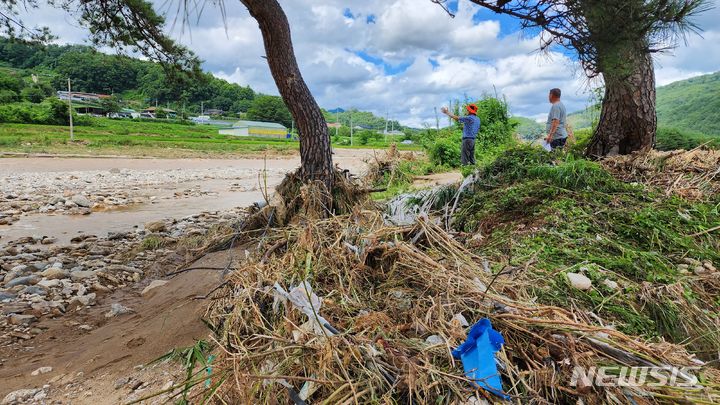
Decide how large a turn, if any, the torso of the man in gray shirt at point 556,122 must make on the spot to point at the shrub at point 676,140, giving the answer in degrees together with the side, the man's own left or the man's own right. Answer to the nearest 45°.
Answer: approximately 180°

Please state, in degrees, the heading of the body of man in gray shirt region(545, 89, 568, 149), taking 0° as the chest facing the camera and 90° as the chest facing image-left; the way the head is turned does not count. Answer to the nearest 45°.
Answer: approximately 90°

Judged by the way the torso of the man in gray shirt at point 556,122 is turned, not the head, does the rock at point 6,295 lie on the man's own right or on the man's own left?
on the man's own left

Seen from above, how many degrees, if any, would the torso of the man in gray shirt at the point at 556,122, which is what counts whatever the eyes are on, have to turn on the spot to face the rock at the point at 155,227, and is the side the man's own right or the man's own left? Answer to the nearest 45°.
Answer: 0° — they already face it

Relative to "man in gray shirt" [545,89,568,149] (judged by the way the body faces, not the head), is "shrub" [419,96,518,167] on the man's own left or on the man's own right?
on the man's own right

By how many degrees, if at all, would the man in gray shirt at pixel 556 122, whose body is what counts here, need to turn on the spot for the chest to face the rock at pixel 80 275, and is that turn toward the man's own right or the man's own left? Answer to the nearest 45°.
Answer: approximately 45° to the man's own left

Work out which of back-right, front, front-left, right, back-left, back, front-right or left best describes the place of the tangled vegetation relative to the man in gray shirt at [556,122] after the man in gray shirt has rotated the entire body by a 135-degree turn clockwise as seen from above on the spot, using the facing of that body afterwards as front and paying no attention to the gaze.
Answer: back-right

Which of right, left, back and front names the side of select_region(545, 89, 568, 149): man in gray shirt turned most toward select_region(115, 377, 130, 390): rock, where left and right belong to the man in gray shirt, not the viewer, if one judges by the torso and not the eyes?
left

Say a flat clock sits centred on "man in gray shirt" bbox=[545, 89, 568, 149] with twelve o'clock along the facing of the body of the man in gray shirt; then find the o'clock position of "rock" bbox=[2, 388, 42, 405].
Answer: The rock is roughly at 10 o'clock from the man in gray shirt.

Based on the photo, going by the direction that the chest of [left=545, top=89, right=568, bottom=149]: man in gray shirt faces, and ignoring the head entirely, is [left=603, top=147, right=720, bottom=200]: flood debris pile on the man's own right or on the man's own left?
on the man's own left
